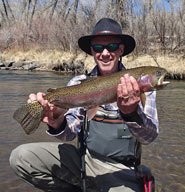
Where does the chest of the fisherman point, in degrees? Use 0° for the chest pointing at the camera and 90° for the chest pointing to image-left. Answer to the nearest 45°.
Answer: approximately 0°

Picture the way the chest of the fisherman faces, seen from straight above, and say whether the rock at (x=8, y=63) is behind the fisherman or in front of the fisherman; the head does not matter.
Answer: behind

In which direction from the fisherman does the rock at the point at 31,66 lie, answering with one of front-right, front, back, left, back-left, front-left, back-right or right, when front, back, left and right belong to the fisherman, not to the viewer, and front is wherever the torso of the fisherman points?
back
